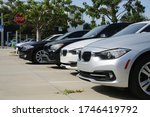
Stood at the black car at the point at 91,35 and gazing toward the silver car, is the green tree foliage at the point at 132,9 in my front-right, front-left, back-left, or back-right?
back-left

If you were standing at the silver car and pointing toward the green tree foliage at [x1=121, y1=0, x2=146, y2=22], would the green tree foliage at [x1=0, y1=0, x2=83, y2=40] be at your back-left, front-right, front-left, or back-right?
front-left

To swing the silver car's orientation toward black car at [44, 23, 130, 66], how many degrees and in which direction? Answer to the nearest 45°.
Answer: approximately 135° to its right

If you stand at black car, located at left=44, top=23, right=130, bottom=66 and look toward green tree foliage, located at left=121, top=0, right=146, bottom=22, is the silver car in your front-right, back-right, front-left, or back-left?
back-right

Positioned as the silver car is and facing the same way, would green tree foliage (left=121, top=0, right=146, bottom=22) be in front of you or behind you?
behind

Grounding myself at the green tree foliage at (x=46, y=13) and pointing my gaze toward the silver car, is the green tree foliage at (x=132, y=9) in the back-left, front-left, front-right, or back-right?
front-left
